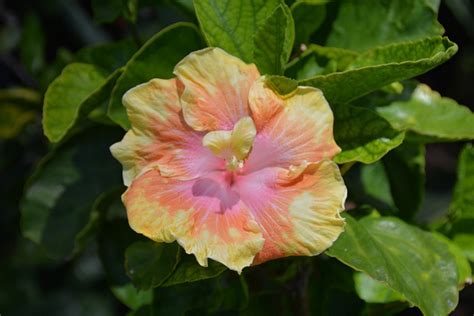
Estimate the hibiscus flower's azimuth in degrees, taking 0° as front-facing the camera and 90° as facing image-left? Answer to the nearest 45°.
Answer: approximately 0°

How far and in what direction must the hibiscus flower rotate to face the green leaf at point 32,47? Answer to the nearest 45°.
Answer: approximately 135° to its right
